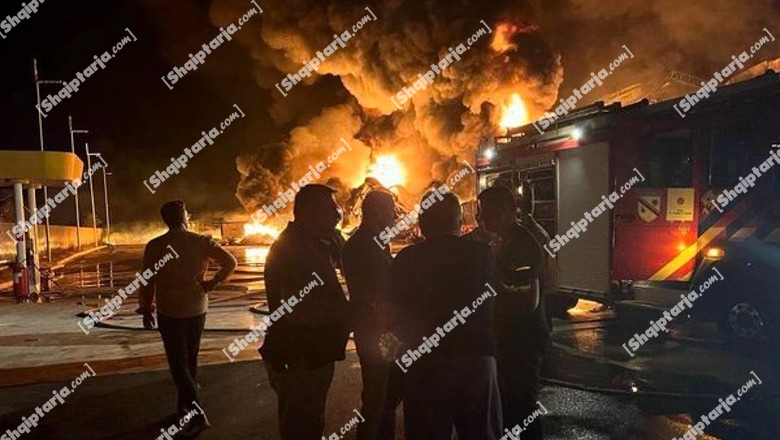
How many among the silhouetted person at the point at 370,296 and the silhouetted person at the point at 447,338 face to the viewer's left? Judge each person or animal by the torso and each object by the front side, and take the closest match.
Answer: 0

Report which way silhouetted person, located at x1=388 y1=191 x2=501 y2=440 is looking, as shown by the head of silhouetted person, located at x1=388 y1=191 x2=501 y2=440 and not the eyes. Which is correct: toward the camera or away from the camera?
away from the camera

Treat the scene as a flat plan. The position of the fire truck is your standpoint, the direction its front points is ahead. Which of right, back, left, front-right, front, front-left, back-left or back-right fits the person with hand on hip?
right

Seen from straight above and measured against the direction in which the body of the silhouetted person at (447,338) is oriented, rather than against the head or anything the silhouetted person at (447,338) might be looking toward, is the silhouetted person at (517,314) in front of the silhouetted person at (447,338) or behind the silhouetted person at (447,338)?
in front

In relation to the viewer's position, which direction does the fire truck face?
facing the viewer and to the right of the viewer

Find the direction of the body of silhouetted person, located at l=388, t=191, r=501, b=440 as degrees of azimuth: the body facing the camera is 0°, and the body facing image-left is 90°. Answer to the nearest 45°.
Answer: approximately 180°

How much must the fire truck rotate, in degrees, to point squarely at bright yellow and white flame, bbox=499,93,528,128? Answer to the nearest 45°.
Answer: approximately 135° to its left
